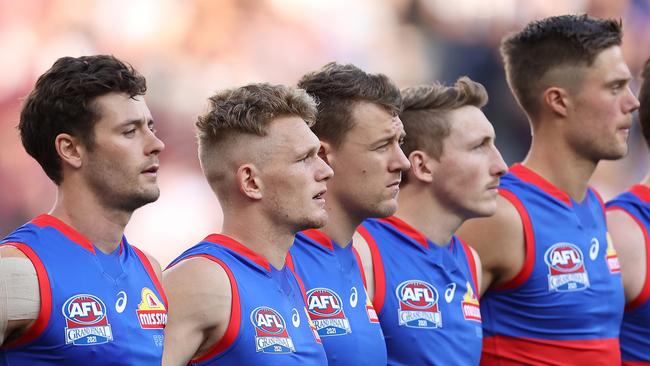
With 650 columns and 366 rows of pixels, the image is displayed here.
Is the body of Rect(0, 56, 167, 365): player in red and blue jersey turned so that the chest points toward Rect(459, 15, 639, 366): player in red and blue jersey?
no

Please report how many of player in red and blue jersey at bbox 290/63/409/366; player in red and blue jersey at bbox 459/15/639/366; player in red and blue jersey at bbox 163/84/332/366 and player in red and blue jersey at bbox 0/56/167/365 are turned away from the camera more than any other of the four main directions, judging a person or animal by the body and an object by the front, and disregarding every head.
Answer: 0

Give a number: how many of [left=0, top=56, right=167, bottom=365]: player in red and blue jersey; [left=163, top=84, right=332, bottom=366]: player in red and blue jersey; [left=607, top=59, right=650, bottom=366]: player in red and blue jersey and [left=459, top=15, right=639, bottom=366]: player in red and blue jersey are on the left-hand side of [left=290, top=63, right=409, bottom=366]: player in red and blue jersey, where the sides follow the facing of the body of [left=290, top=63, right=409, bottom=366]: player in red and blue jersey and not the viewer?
2

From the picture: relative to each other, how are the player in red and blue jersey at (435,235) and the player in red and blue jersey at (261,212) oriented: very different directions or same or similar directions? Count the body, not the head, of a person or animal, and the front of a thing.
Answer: same or similar directions

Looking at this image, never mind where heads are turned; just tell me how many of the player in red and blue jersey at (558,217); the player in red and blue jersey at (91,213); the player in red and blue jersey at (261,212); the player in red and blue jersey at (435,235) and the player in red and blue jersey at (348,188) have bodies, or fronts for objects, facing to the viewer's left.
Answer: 0

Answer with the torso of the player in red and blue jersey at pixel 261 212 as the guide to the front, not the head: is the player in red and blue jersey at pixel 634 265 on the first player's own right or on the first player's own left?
on the first player's own left

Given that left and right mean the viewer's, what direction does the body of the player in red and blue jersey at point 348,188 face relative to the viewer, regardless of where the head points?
facing the viewer and to the right of the viewer

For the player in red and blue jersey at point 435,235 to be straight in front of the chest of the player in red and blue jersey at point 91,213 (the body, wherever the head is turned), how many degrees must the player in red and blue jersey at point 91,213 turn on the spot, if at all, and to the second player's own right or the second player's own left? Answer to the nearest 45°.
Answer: approximately 90° to the second player's own left

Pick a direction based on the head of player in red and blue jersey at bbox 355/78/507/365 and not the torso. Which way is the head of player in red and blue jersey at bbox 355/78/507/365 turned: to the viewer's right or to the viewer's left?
to the viewer's right

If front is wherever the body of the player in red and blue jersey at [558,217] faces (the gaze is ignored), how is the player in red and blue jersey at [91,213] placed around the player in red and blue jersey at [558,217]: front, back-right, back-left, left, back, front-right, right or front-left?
right

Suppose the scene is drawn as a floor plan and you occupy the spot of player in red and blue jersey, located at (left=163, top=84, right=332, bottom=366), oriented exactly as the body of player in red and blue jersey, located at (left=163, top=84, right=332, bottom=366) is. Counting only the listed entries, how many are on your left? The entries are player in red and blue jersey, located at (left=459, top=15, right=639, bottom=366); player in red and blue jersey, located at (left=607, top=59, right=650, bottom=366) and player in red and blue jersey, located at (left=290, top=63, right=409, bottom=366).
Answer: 3

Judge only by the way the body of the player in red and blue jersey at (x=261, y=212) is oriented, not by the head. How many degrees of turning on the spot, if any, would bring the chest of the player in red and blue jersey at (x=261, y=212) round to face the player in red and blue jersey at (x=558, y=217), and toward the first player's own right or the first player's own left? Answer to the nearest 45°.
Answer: approximately 90° to the first player's own left

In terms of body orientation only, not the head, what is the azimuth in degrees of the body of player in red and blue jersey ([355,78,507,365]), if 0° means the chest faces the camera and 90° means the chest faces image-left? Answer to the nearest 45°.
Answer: approximately 315°

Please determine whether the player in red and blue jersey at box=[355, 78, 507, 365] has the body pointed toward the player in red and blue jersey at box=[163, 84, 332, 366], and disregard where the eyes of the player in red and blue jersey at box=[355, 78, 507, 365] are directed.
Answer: no

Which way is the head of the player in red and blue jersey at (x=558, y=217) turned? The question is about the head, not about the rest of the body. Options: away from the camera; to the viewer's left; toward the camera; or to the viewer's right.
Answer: to the viewer's right

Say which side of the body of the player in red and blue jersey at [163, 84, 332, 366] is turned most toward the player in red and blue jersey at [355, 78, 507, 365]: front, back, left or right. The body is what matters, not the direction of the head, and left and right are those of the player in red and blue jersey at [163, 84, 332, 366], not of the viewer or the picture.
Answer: left

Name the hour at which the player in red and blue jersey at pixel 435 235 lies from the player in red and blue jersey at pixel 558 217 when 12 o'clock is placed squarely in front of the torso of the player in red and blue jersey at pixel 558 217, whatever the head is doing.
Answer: the player in red and blue jersey at pixel 435 235 is roughly at 3 o'clock from the player in red and blue jersey at pixel 558 217.

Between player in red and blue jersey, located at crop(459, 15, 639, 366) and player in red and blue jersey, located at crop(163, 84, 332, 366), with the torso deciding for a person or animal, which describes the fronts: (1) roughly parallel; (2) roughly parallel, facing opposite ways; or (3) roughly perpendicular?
roughly parallel

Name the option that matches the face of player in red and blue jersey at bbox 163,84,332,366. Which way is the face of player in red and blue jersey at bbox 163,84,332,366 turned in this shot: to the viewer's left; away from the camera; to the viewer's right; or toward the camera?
to the viewer's right
